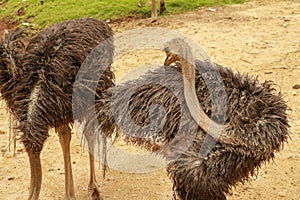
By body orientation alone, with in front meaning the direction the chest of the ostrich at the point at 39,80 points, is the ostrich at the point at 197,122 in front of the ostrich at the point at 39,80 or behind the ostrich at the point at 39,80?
behind

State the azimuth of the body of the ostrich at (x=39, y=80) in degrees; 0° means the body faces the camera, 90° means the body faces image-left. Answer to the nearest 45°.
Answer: approximately 90°
